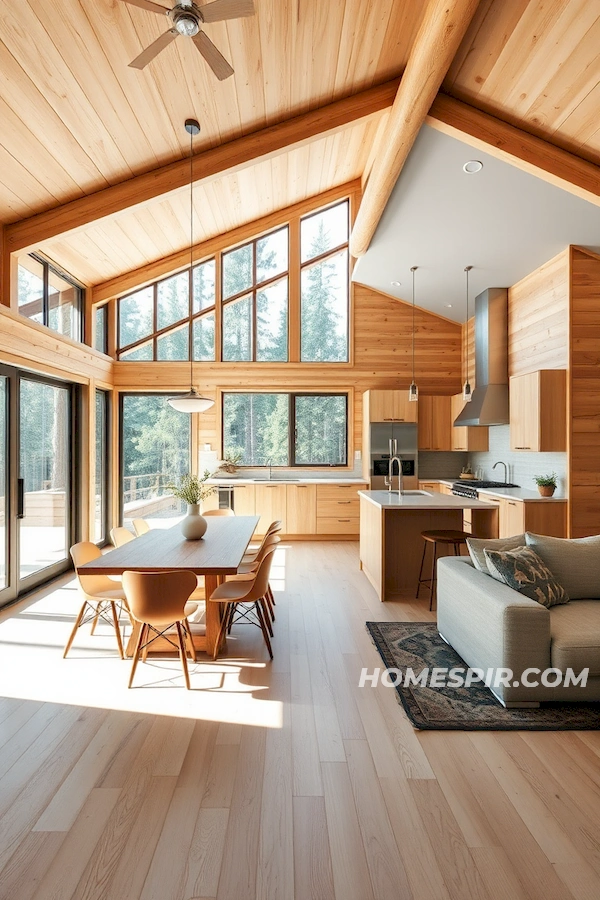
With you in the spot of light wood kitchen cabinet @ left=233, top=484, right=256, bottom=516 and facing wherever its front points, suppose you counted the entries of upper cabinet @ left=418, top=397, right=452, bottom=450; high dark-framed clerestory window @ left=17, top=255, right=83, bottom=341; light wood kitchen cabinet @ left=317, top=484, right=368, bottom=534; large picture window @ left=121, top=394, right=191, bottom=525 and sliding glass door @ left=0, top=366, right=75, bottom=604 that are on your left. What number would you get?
2

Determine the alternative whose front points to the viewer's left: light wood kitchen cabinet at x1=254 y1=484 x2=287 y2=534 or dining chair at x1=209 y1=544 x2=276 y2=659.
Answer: the dining chair

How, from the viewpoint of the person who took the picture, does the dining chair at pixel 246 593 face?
facing to the left of the viewer

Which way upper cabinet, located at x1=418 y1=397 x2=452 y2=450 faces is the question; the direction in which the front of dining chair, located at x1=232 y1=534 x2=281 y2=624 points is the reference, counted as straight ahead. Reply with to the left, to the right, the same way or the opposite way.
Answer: to the left

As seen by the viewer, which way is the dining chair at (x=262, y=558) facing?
to the viewer's left

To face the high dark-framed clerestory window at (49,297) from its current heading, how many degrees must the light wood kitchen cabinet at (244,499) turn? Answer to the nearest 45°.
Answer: approximately 45° to its right

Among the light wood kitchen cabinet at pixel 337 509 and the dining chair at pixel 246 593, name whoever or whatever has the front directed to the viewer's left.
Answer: the dining chair

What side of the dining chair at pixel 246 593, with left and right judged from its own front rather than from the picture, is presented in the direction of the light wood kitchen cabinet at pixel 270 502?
right

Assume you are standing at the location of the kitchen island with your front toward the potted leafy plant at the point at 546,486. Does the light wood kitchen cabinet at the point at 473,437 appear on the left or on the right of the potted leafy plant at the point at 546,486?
left

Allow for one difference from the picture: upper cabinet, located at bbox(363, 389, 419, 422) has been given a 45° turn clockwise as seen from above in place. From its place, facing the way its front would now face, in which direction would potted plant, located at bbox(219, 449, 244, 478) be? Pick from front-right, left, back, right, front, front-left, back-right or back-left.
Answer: front-right

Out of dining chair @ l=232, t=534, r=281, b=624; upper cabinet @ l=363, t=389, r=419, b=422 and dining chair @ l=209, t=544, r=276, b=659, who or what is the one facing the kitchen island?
the upper cabinet

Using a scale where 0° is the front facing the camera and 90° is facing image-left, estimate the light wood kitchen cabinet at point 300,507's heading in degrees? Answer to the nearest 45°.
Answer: approximately 0°

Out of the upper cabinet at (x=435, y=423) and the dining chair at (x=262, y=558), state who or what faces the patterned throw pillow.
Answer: the upper cabinet

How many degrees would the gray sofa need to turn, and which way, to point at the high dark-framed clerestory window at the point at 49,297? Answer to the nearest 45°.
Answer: approximately 90° to its right
